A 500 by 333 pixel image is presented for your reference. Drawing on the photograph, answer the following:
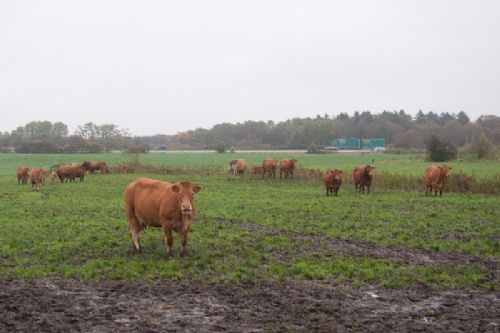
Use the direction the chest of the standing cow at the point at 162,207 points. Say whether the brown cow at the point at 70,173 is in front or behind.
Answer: behind

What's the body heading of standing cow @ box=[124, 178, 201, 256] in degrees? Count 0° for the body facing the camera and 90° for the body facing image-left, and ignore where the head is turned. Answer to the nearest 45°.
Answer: approximately 315°

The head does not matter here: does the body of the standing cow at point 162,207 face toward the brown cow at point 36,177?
no

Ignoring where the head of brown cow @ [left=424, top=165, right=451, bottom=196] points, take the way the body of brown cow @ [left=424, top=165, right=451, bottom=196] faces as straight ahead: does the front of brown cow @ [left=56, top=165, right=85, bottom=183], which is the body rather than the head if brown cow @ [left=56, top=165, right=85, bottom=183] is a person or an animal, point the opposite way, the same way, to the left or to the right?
to the right

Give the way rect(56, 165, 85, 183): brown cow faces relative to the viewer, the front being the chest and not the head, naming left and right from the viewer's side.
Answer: facing to the left of the viewer

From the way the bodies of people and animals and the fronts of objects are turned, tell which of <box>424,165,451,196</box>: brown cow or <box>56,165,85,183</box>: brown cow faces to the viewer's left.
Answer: <box>56,165,85,183</box>: brown cow

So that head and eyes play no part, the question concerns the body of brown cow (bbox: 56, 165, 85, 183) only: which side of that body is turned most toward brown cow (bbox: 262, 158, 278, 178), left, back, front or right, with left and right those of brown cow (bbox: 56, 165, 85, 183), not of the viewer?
back

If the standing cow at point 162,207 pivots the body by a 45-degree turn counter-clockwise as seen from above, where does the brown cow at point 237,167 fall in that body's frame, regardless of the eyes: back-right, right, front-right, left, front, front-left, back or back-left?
left

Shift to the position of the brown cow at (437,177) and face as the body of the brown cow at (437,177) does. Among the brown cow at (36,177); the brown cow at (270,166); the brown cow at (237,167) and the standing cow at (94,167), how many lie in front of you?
0

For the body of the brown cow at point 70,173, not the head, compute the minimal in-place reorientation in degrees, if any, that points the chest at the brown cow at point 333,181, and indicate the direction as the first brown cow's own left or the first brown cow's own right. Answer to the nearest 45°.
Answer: approximately 135° to the first brown cow's own left

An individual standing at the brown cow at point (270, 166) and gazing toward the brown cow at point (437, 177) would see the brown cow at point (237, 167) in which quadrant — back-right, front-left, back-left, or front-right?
back-right

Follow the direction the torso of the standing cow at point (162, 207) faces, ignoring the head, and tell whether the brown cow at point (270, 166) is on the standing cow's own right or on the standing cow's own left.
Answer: on the standing cow's own left

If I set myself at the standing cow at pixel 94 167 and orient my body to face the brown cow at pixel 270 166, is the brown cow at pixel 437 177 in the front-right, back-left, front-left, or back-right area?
front-right

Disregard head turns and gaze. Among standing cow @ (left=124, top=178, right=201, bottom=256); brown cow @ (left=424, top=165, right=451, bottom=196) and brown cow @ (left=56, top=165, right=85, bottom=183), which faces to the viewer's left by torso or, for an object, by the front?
brown cow @ (left=56, top=165, right=85, bottom=183)

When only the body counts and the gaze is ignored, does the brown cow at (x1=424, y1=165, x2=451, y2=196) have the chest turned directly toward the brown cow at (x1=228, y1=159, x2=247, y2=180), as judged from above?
no

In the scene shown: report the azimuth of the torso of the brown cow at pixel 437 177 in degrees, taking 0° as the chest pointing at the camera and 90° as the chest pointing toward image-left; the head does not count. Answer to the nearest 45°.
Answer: approximately 315°

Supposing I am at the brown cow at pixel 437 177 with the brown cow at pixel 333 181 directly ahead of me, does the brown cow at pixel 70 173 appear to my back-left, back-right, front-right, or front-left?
front-right
